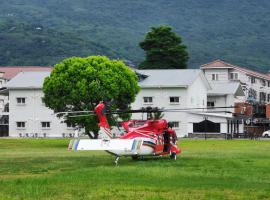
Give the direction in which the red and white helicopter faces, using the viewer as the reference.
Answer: facing away from the viewer and to the right of the viewer
